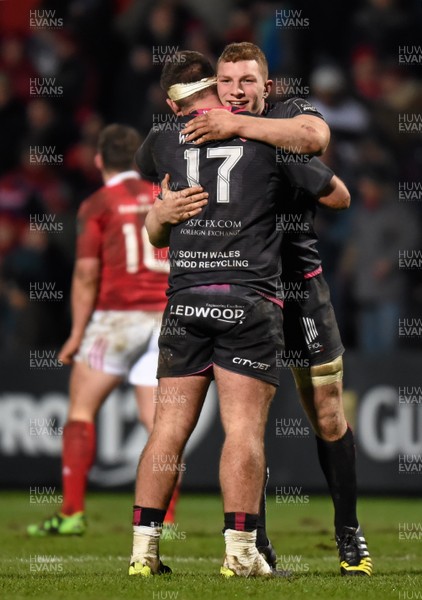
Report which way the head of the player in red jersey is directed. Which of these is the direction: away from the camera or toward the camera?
away from the camera

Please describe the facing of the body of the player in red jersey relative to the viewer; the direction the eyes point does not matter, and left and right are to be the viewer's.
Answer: facing away from the viewer and to the left of the viewer
